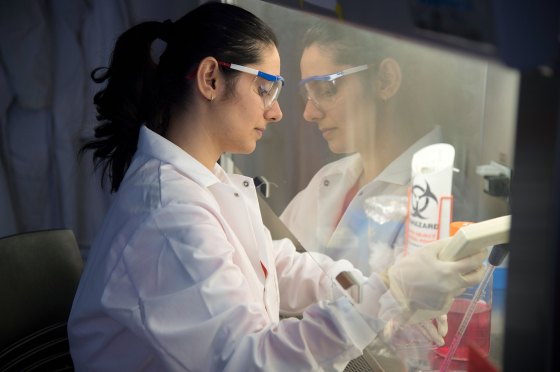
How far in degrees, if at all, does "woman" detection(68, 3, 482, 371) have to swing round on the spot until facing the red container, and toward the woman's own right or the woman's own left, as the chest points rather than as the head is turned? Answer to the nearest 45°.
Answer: approximately 45° to the woman's own right

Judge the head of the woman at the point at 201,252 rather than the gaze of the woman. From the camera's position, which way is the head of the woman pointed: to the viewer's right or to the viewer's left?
to the viewer's right

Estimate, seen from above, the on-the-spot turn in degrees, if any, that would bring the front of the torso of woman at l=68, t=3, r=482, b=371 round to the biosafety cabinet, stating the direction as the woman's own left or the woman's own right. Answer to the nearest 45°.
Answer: approximately 45° to the woman's own right

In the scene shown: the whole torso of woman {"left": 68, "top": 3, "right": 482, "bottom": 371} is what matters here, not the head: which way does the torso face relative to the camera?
to the viewer's right
